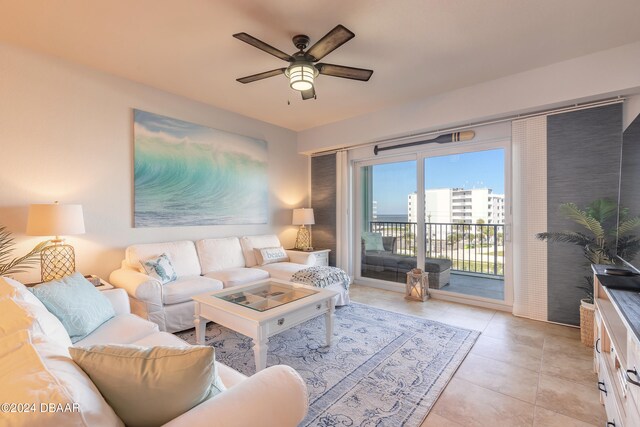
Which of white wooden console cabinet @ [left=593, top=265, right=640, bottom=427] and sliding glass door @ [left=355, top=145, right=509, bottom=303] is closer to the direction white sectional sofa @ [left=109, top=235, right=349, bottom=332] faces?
the white wooden console cabinet

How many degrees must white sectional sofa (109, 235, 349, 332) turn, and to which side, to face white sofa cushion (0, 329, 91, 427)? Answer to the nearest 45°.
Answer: approximately 45° to its right

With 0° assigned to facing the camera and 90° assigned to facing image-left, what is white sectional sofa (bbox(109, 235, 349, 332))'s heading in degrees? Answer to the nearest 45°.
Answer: approximately 315°

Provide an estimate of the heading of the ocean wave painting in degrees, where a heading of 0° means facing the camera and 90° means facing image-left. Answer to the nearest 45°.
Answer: approximately 315°

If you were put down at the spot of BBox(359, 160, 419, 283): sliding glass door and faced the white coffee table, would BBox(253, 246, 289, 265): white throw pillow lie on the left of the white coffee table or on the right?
right
